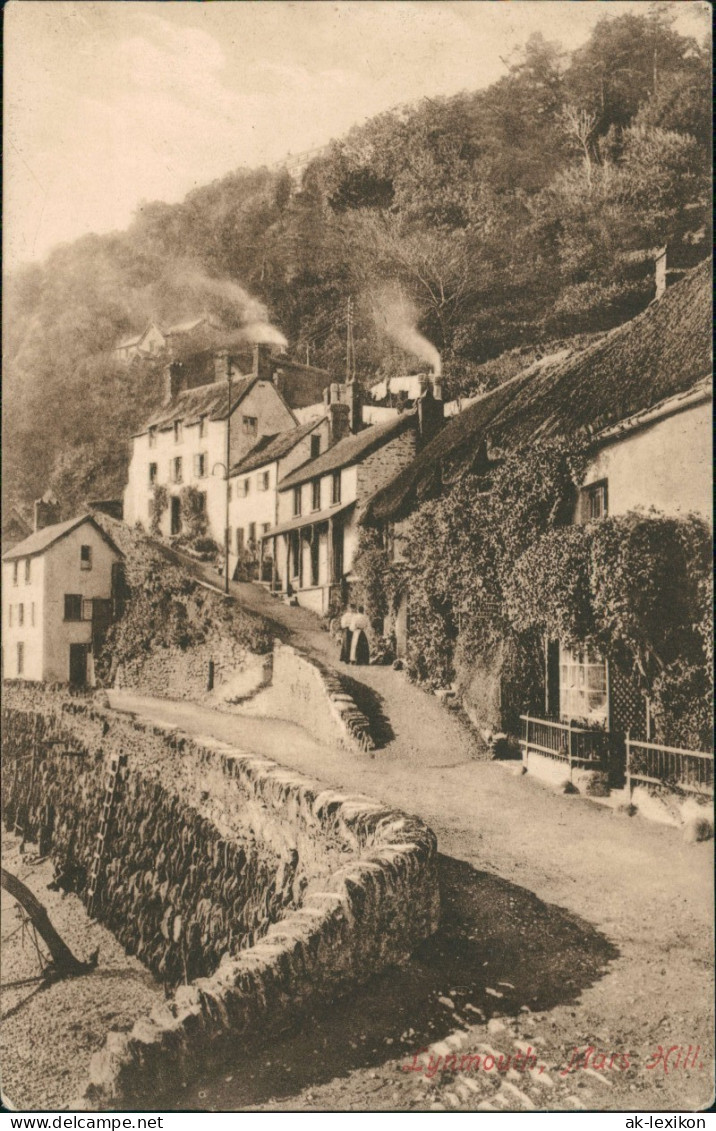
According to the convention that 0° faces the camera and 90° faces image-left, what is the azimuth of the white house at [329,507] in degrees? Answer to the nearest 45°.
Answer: approximately 45°

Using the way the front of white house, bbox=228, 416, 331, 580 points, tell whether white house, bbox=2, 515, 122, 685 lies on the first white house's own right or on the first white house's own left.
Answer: on the first white house's own right

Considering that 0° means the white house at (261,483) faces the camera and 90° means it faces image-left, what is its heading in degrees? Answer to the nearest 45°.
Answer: approximately 45°

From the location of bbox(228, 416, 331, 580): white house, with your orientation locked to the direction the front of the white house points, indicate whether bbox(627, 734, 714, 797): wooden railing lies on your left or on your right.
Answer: on your left

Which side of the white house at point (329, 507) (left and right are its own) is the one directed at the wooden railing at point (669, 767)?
left
